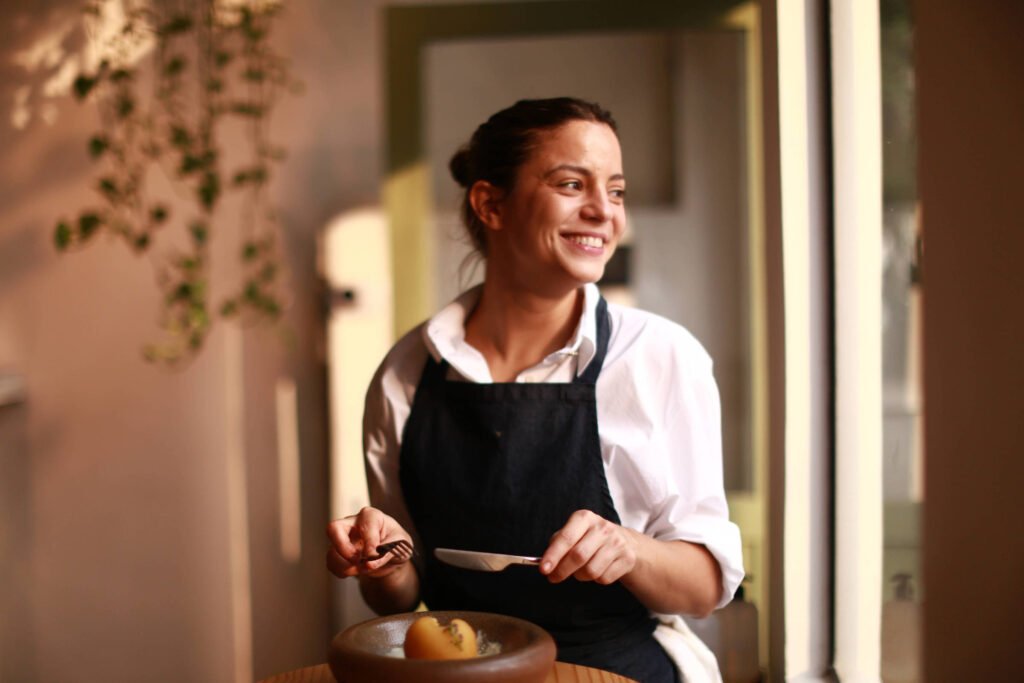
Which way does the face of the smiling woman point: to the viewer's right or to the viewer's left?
to the viewer's right

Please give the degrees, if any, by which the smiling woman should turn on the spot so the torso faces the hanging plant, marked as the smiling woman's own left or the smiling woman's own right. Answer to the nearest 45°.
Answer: approximately 135° to the smiling woman's own right

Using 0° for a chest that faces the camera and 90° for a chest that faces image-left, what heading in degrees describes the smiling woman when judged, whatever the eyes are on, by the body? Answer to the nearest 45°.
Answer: approximately 0°
